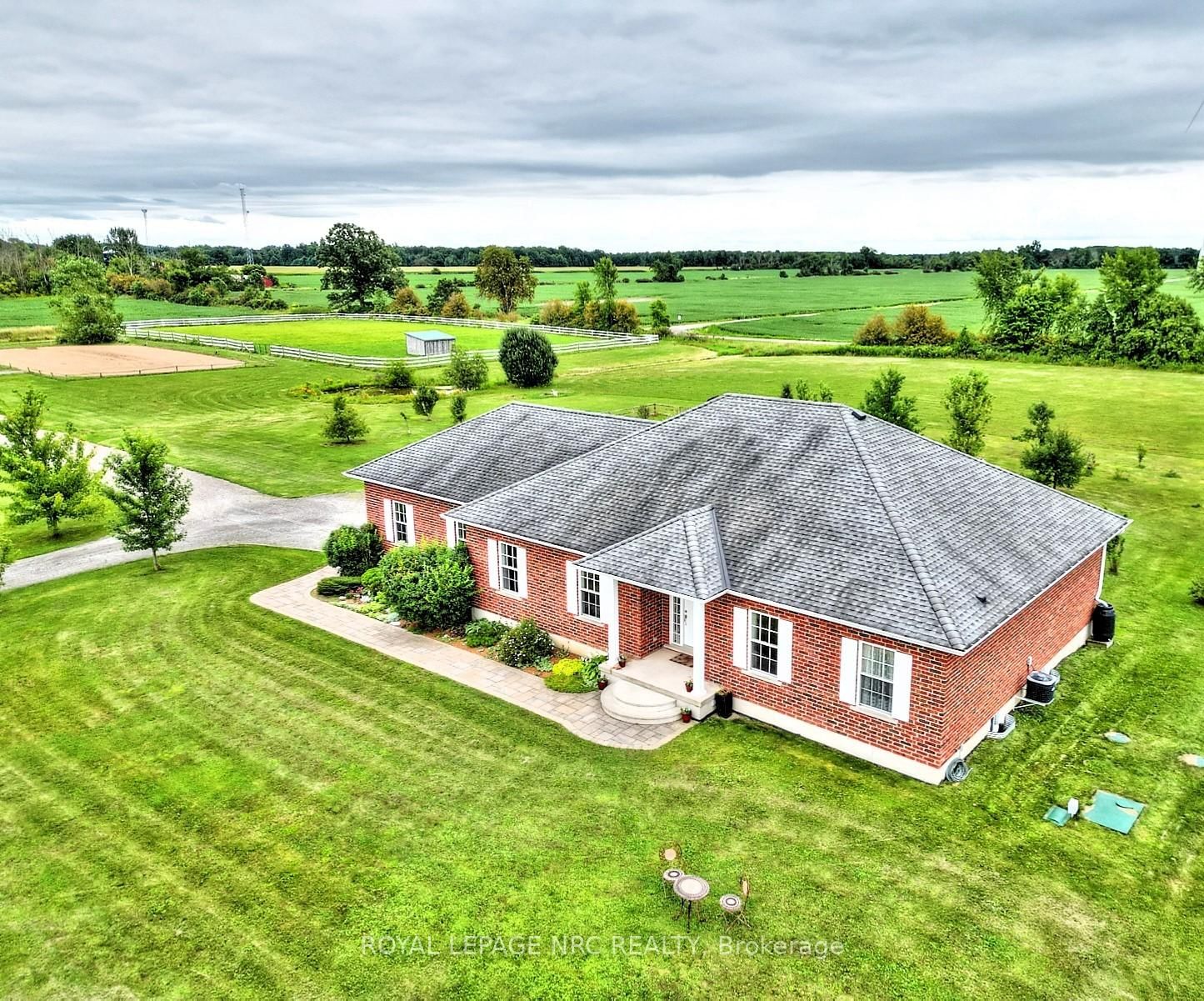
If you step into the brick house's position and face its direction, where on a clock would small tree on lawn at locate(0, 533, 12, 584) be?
The small tree on lawn is roughly at 2 o'clock from the brick house.

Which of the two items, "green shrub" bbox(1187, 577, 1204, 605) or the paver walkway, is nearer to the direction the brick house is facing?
the paver walkway

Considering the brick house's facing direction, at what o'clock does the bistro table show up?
The bistro table is roughly at 11 o'clock from the brick house.

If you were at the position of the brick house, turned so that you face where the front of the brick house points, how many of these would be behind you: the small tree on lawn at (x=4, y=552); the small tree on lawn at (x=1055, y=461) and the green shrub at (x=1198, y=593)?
2

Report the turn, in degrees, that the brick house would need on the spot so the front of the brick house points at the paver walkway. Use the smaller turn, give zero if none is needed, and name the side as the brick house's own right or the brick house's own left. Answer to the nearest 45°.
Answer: approximately 45° to the brick house's own right

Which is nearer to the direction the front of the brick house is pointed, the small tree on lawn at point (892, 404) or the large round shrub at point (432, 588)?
the large round shrub

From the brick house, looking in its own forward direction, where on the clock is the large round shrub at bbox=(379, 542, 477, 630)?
The large round shrub is roughly at 2 o'clock from the brick house.

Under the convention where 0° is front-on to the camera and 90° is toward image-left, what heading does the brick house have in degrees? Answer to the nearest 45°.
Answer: approximately 45°

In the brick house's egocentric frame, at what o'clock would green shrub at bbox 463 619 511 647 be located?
The green shrub is roughly at 2 o'clock from the brick house.

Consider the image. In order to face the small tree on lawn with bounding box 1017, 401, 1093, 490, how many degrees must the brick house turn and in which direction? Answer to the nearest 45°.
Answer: approximately 180°

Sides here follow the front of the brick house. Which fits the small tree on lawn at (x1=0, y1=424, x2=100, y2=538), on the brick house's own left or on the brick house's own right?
on the brick house's own right

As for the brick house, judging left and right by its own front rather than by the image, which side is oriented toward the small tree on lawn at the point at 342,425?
right
